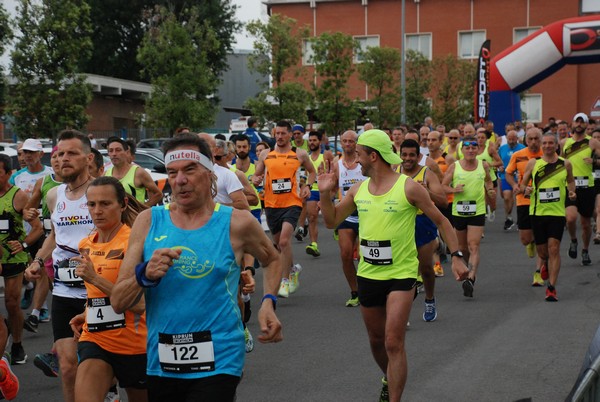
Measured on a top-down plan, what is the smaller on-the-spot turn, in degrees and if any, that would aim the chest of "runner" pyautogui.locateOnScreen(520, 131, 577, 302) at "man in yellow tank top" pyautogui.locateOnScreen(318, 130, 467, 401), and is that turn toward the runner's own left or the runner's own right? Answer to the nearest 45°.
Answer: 0° — they already face them

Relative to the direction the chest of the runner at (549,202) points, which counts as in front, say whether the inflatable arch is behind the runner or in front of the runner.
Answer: behind

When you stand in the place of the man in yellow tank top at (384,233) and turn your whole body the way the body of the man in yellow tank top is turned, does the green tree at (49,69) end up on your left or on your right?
on your right

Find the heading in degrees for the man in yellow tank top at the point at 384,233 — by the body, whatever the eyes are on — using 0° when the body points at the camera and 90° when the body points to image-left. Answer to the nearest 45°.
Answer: approximately 45°

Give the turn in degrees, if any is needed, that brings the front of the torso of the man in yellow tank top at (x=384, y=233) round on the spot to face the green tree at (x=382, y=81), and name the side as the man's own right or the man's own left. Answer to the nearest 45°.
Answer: approximately 135° to the man's own right

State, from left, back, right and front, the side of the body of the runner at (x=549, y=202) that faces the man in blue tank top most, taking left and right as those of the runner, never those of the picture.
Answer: front

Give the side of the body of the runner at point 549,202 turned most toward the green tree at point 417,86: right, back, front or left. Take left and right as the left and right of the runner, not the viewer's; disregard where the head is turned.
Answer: back

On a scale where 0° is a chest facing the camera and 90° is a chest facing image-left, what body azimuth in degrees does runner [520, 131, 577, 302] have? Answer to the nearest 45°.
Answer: approximately 0°

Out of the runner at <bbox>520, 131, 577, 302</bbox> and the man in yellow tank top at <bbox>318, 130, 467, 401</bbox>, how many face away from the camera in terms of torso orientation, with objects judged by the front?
0

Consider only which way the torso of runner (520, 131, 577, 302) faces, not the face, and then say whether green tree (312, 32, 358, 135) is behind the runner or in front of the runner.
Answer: behind

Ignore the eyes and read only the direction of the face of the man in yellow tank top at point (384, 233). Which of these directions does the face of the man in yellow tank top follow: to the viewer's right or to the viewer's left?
to the viewer's left

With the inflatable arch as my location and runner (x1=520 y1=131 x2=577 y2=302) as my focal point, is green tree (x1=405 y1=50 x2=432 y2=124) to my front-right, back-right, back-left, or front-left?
back-right
